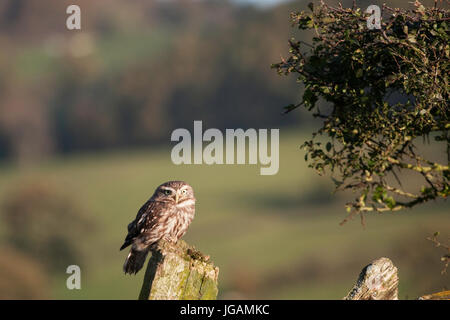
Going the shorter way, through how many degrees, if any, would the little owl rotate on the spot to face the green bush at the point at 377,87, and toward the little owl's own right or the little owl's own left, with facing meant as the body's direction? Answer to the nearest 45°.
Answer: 0° — it already faces it

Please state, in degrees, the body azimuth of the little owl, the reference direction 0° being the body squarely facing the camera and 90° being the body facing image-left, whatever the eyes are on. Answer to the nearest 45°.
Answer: approximately 315°
